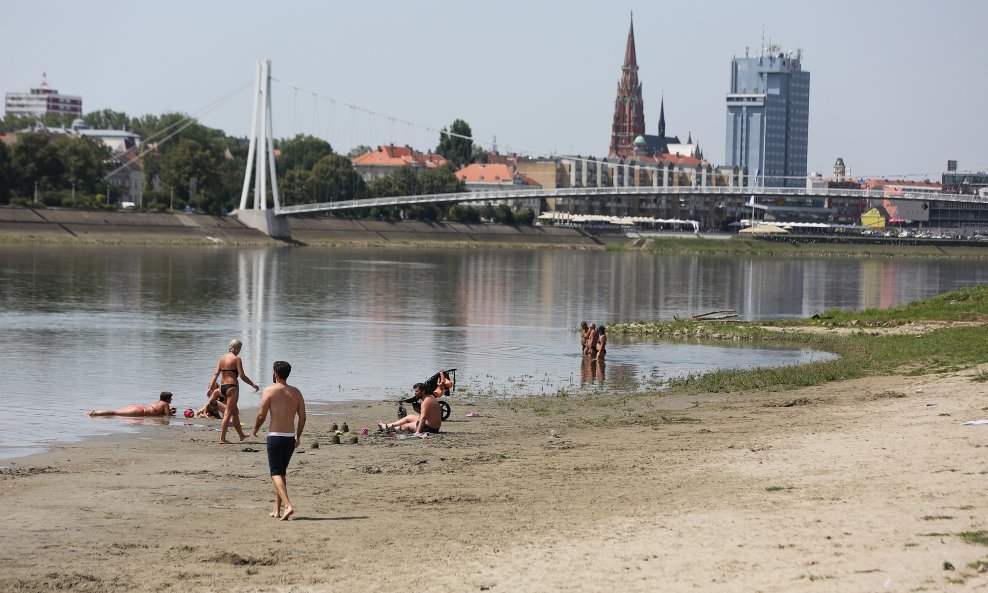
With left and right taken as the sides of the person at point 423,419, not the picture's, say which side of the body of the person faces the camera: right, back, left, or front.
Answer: left

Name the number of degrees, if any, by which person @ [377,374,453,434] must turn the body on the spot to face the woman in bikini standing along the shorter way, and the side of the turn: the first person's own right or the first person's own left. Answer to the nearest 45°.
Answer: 0° — they already face them

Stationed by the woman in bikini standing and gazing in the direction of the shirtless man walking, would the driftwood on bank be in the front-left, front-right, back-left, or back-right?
back-left

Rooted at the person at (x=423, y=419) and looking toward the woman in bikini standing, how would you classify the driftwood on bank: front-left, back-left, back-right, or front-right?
back-right

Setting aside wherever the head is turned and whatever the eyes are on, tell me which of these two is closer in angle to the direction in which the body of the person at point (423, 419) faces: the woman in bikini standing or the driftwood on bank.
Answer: the woman in bikini standing

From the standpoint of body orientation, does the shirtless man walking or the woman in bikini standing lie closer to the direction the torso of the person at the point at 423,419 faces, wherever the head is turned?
the woman in bikini standing

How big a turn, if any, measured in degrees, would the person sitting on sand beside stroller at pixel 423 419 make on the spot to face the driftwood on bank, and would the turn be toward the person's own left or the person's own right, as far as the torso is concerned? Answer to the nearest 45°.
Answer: approximately 90° to the person's own right

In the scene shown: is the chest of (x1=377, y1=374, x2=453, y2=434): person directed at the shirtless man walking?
no
